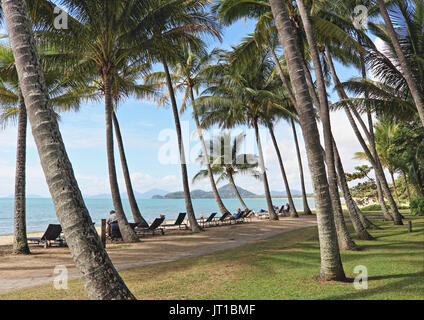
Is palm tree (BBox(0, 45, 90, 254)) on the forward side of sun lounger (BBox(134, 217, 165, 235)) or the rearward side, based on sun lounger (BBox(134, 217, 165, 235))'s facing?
on the forward side

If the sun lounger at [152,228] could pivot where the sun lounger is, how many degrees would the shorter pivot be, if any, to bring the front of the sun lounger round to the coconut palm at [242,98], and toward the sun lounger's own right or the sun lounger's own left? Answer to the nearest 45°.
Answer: approximately 135° to the sun lounger's own right

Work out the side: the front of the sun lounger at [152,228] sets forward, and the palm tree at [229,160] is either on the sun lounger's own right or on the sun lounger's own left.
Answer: on the sun lounger's own right

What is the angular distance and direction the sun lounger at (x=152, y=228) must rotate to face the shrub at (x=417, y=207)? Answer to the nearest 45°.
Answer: approximately 180°

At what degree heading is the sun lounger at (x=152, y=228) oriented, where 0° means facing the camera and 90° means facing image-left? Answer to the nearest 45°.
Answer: approximately 90°

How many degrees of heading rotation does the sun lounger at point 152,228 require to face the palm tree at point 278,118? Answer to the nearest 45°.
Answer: approximately 135° to its right
